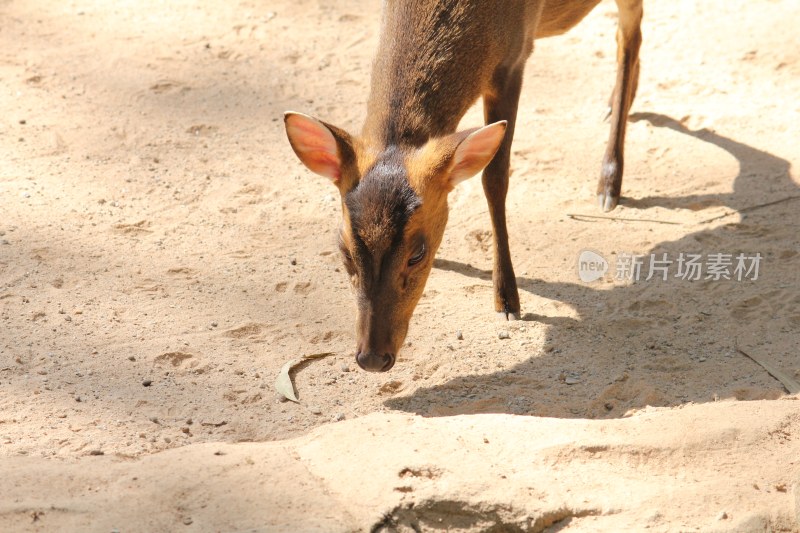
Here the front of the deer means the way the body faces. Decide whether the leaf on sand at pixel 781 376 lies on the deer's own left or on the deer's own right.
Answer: on the deer's own left

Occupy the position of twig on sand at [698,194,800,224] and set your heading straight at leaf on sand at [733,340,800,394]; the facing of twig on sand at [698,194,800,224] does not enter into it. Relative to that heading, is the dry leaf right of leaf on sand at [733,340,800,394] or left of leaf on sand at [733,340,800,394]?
right

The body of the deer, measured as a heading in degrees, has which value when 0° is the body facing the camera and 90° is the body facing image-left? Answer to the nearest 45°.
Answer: approximately 45°

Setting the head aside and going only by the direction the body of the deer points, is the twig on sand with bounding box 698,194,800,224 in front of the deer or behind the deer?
behind
